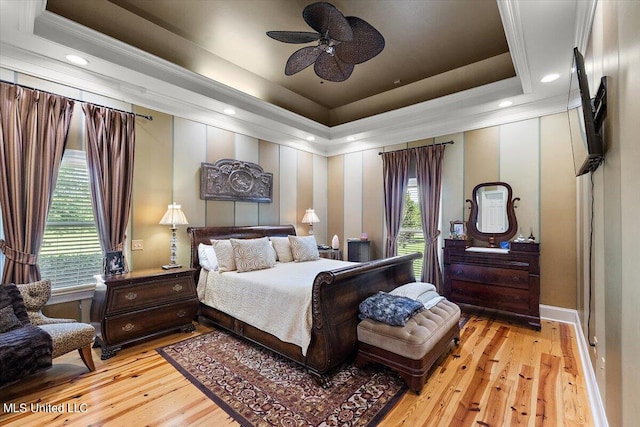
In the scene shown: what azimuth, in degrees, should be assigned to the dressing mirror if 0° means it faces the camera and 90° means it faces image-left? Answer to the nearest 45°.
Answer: approximately 0°

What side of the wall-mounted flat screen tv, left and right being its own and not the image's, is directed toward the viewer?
left

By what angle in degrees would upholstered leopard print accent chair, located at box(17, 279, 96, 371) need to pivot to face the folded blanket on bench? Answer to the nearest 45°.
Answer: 0° — it already faces it

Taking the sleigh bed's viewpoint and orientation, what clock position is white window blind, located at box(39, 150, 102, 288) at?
The white window blind is roughly at 5 o'clock from the sleigh bed.

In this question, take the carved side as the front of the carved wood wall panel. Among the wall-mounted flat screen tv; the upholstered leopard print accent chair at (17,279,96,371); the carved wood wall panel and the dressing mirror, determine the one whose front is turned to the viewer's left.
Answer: the wall-mounted flat screen tv

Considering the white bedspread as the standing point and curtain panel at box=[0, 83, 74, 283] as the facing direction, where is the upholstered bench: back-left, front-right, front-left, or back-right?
back-left

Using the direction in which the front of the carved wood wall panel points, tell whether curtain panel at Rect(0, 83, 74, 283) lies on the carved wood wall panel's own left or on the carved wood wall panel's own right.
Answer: on the carved wood wall panel's own right

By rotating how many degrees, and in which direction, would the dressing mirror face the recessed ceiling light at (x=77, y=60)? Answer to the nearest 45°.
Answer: approximately 45° to its right

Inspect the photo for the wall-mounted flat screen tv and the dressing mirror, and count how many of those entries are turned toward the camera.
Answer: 1

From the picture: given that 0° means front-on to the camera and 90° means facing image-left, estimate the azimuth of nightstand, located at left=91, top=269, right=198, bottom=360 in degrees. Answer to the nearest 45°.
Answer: approximately 315°
